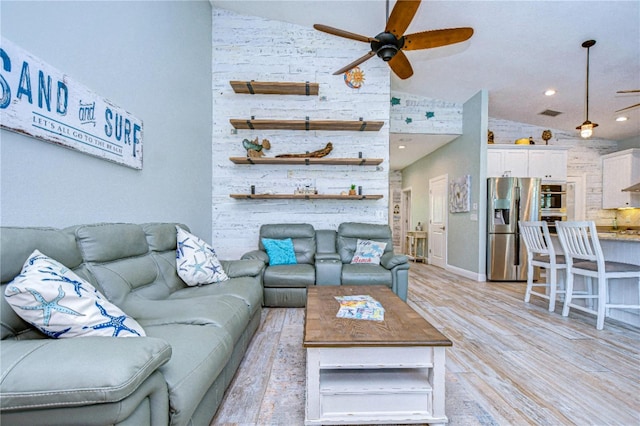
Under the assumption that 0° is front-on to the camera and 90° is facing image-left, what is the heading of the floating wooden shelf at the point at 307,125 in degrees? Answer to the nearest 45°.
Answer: approximately 0°

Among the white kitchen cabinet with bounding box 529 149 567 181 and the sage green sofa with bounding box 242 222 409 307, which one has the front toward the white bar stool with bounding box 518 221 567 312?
the white kitchen cabinet

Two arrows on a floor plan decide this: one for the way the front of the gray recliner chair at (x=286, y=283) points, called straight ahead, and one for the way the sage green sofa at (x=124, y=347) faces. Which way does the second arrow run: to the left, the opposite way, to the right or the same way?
to the left

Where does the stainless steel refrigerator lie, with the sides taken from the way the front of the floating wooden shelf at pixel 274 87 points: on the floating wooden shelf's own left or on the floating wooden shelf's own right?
on the floating wooden shelf's own left

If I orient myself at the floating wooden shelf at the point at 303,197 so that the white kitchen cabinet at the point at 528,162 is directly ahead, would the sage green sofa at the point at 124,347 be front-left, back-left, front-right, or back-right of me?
back-right

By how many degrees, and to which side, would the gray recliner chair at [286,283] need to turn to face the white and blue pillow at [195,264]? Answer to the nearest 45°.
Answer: approximately 45° to its right

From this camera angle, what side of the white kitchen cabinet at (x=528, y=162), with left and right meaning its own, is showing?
front

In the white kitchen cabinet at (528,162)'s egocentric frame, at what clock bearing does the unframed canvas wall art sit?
The unframed canvas wall art is roughly at 2 o'clock from the white kitchen cabinet.

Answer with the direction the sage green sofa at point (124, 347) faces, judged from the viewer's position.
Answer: facing the viewer and to the right of the viewer

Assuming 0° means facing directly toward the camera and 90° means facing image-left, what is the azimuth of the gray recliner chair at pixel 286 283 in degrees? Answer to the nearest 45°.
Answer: approximately 0°

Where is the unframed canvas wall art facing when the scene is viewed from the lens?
facing the viewer and to the left of the viewer

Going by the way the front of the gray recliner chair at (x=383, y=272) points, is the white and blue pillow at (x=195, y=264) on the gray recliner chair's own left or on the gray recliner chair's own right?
on the gray recliner chair's own right

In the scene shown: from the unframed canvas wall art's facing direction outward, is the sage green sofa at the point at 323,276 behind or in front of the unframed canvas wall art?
in front
